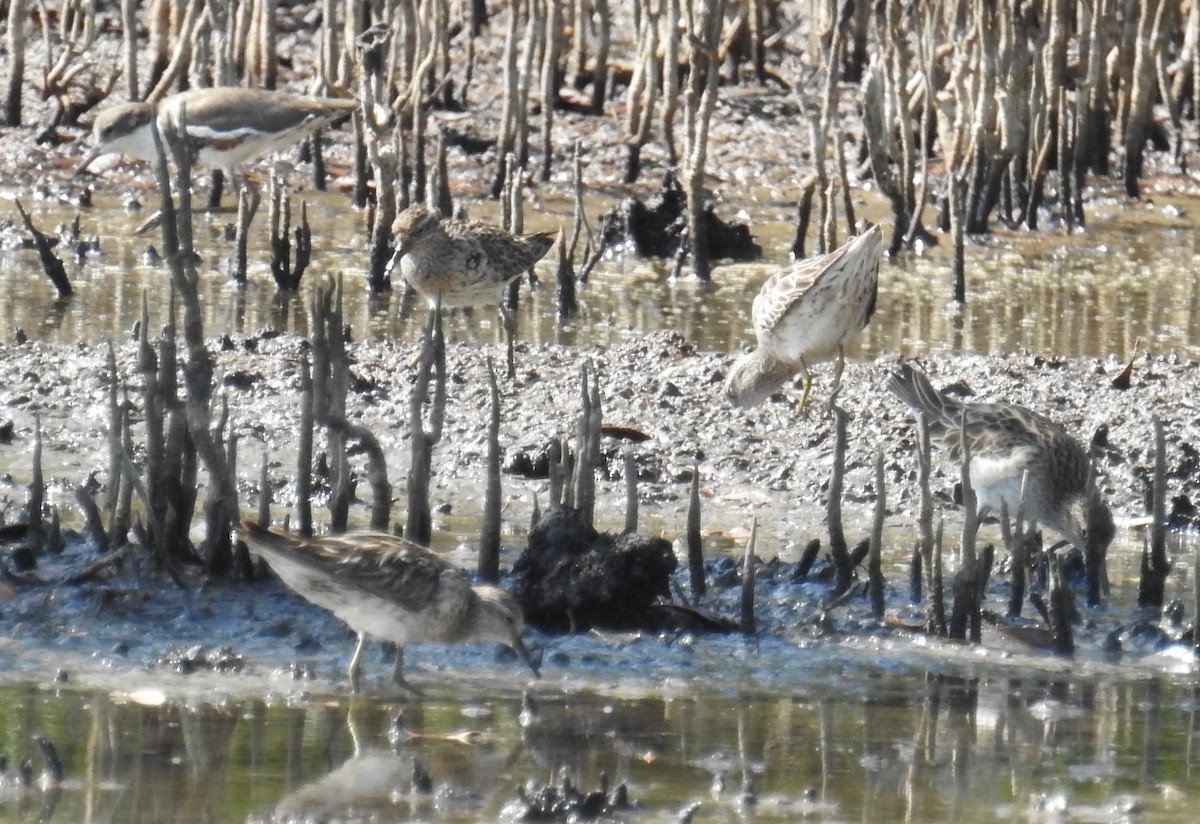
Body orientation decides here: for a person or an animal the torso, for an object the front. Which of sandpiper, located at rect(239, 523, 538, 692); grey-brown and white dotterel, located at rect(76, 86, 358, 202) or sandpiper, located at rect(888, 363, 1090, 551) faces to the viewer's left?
grey-brown and white dotterel, located at rect(76, 86, 358, 202)

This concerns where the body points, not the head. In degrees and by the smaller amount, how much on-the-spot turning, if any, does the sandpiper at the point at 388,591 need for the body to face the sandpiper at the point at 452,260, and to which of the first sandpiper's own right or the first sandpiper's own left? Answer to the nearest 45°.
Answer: approximately 90° to the first sandpiper's own left

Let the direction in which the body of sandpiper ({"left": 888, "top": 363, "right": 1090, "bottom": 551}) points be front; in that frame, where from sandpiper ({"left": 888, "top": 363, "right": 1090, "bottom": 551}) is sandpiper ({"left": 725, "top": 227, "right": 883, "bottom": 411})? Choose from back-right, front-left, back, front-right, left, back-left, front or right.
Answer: back-left

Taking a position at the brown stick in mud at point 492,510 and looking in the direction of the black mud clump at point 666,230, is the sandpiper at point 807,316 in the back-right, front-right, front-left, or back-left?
front-right

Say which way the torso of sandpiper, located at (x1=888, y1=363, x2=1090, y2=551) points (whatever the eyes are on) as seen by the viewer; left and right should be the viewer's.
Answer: facing to the right of the viewer

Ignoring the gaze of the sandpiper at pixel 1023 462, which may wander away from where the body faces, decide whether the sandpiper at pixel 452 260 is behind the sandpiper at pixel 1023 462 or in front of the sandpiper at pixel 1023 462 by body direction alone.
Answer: behind

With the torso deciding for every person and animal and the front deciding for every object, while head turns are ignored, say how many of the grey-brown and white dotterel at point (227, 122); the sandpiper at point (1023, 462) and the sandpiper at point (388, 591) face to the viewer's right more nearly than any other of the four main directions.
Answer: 2

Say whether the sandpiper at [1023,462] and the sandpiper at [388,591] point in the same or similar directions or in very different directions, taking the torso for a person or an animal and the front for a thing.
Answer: same or similar directions

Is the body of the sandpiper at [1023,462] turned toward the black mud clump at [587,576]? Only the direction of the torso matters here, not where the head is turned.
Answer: no

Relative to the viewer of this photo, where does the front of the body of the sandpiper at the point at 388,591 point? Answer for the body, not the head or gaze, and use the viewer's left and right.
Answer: facing to the right of the viewer

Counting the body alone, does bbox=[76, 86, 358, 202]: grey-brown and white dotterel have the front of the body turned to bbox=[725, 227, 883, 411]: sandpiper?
no

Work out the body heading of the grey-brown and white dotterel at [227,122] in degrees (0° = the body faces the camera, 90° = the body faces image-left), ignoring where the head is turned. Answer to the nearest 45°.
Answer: approximately 90°

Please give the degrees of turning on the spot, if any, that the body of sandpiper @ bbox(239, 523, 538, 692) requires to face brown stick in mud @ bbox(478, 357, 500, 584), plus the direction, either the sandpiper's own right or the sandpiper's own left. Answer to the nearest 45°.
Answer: approximately 45° to the sandpiper's own left

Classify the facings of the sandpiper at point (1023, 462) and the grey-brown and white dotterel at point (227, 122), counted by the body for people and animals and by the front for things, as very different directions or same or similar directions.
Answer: very different directions

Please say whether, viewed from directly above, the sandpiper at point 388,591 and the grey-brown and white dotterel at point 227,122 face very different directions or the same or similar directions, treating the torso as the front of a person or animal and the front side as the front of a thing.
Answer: very different directions
